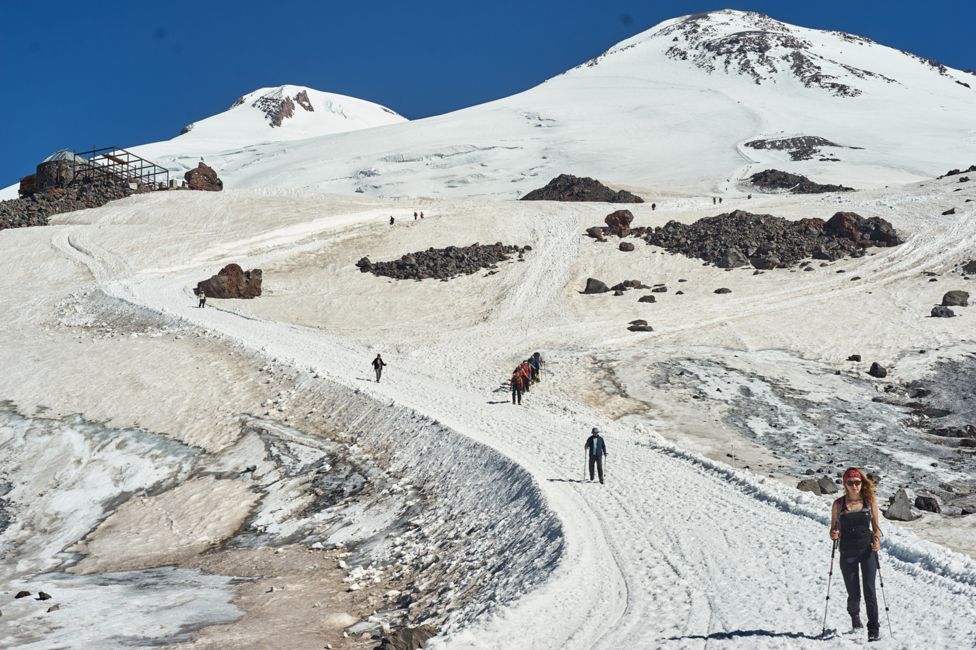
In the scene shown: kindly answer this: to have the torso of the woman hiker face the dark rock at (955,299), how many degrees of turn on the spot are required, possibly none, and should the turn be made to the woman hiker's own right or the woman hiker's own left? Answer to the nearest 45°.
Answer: approximately 180°

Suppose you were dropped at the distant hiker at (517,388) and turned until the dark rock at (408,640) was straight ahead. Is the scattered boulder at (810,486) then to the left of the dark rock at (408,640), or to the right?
left

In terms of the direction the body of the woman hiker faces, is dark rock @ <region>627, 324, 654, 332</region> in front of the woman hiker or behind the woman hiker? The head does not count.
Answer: behind

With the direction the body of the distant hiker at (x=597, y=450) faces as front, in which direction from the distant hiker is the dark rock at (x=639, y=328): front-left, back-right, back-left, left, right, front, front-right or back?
back

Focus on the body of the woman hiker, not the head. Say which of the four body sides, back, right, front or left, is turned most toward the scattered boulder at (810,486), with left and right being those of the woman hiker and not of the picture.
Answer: back

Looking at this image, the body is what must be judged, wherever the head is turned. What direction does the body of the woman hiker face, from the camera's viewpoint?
toward the camera

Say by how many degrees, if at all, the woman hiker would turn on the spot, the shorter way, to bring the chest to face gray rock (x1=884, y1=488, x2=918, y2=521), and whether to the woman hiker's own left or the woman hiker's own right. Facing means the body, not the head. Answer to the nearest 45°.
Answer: approximately 180°

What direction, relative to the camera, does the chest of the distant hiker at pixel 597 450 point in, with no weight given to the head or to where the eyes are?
toward the camera

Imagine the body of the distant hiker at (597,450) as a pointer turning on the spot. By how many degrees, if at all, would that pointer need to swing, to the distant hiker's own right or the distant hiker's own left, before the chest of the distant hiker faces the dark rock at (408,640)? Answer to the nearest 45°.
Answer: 0° — they already face it

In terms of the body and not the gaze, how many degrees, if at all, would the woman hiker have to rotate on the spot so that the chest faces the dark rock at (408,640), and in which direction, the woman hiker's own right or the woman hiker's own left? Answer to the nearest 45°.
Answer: approximately 90° to the woman hiker's own right

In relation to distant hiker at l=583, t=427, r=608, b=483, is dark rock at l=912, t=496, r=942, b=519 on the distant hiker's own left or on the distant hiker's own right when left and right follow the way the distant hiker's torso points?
on the distant hiker's own left

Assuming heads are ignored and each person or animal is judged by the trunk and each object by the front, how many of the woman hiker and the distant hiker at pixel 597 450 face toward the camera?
2

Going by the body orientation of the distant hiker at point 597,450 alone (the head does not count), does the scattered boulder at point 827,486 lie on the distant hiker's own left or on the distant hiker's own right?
on the distant hiker's own left
